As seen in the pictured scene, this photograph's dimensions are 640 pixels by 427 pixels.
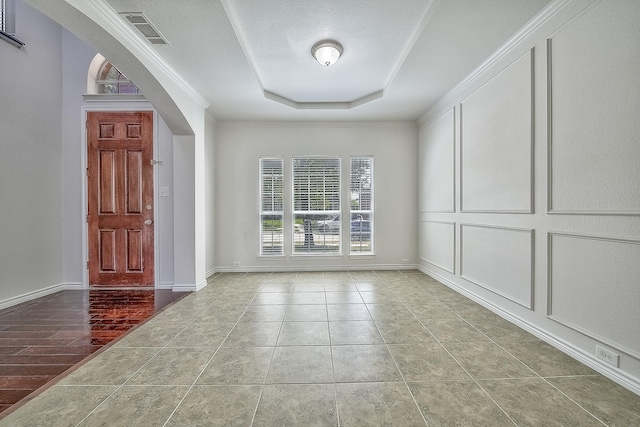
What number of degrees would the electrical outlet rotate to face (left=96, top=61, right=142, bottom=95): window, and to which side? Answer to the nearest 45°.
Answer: approximately 45° to its right

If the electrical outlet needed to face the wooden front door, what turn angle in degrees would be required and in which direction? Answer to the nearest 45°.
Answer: approximately 45° to its right

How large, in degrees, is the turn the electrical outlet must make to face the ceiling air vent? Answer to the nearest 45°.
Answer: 0° — it already faces it

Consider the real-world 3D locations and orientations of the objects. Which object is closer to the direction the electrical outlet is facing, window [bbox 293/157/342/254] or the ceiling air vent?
the ceiling air vent

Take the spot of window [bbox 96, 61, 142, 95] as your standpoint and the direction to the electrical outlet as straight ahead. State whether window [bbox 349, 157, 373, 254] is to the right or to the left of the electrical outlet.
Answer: left

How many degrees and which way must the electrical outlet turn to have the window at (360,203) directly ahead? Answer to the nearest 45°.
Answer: approximately 90° to its right

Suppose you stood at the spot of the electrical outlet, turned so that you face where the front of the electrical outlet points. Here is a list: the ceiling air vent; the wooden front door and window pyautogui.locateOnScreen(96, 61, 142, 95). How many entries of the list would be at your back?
0

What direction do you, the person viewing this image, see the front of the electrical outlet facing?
facing the viewer and to the left of the viewer

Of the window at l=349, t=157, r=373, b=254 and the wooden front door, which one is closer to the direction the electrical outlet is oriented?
the wooden front door

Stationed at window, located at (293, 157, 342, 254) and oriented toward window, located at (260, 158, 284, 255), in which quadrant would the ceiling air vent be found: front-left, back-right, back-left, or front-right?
front-left

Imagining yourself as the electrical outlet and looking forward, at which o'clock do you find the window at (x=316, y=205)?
The window is roughly at 2 o'clock from the electrical outlet.

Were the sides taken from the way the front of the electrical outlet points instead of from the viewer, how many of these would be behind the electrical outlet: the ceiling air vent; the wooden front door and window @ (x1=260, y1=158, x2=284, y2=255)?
0

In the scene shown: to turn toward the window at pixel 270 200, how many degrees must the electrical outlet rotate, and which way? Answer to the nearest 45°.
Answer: approximately 45° to its right
